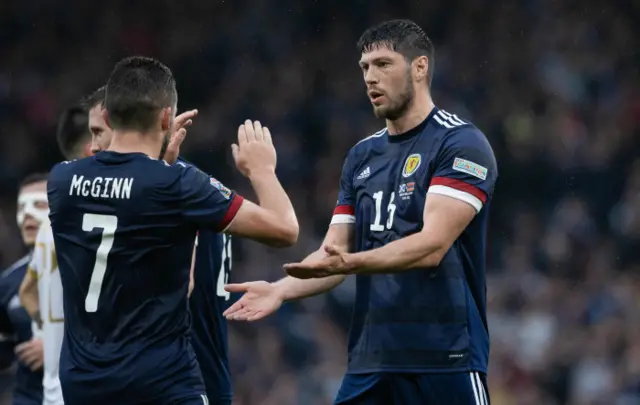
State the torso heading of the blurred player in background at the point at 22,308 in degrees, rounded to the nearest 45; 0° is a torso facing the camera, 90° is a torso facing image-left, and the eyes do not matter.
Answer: approximately 0°

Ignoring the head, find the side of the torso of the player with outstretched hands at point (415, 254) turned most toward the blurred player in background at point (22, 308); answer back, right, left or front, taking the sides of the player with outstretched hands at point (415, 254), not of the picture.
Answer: right

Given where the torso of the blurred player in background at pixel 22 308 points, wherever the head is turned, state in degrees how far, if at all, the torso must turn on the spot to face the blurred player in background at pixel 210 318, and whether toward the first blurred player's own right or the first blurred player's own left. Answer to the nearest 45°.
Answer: approximately 45° to the first blurred player's own left

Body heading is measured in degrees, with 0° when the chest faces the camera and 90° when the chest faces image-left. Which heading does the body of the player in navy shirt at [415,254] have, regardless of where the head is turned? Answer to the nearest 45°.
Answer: approximately 45°
